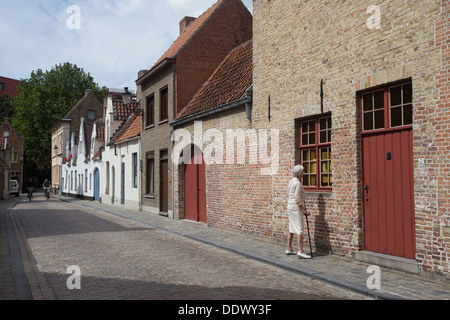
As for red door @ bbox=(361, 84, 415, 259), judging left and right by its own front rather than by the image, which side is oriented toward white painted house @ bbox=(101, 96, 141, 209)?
right

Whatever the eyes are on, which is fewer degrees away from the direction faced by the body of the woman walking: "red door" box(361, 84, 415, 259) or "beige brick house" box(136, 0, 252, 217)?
the red door

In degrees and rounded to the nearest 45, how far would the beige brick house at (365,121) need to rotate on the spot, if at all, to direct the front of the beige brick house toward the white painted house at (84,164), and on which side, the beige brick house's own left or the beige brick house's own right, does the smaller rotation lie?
approximately 90° to the beige brick house's own right

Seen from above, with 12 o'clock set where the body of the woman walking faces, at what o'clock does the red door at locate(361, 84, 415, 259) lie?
The red door is roughly at 1 o'clock from the woman walking.

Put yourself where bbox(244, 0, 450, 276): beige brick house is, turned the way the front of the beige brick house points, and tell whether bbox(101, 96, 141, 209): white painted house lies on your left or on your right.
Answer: on your right

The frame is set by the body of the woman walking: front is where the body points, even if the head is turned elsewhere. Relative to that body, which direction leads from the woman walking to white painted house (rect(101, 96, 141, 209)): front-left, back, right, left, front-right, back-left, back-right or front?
back-left

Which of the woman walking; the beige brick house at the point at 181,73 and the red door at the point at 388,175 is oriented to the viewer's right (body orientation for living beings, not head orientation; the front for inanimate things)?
the woman walking

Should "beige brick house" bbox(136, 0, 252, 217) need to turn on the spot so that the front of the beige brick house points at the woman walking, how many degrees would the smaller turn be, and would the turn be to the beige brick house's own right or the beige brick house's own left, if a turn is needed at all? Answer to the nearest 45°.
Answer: approximately 45° to the beige brick house's own left

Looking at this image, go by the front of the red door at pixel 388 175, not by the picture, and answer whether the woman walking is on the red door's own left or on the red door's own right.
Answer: on the red door's own right

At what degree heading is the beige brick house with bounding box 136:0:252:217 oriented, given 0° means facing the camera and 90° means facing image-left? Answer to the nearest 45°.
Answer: approximately 45°

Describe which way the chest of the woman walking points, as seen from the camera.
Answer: to the viewer's right

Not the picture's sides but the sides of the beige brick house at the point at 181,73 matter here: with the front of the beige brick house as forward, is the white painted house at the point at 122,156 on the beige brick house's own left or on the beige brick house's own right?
on the beige brick house's own right

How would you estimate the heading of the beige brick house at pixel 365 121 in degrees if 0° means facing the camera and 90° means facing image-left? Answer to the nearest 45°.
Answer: approximately 45°

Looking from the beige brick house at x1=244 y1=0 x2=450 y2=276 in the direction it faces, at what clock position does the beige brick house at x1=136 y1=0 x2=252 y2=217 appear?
the beige brick house at x1=136 y1=0 x2=252 y2=217 is roughly at 3 o'clock from the beige brick house at x1=244 y1=0 x2=450 y2=276.

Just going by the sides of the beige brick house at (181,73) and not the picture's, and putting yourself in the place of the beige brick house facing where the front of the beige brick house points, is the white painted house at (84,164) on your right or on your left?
on your right
